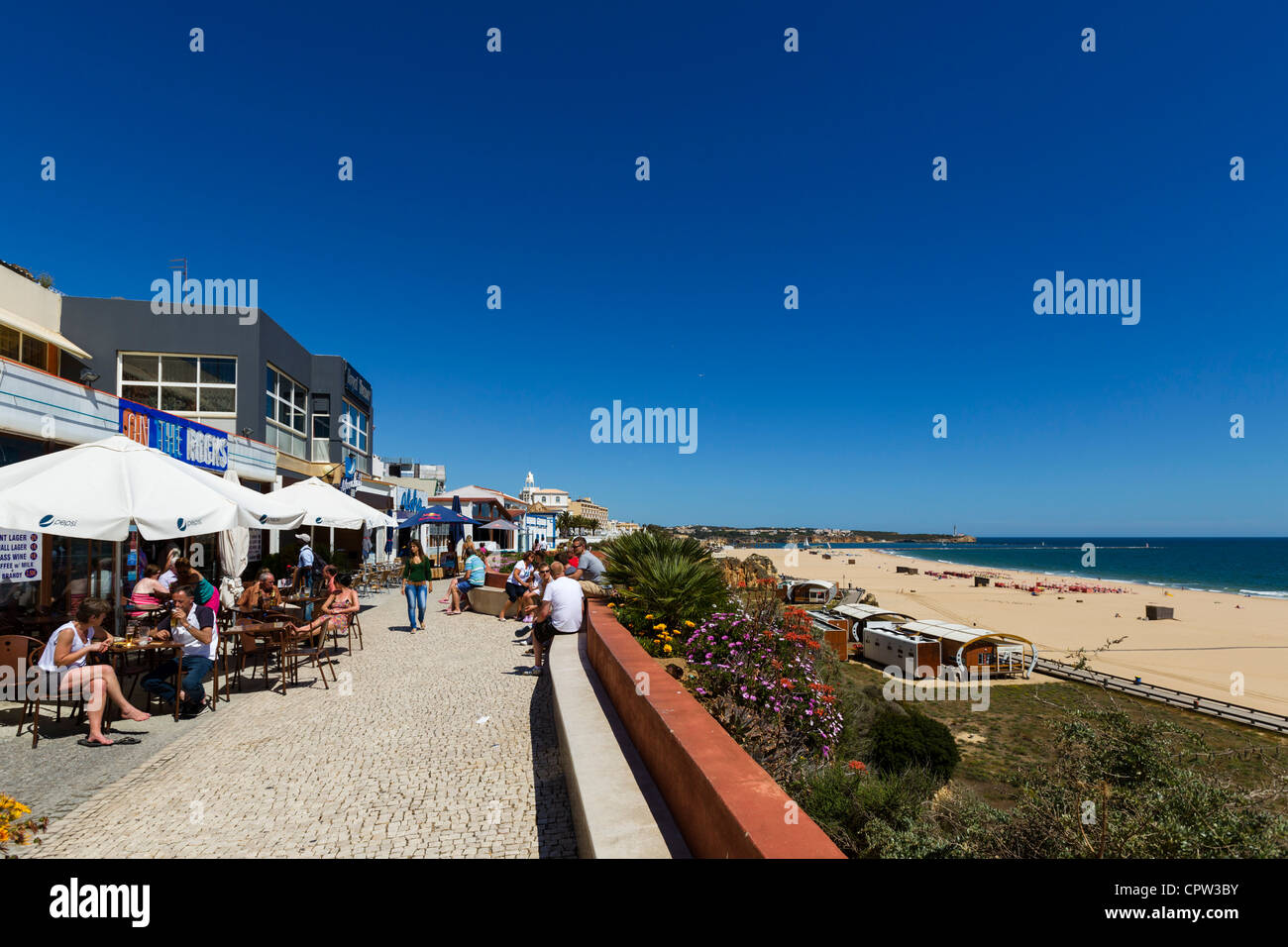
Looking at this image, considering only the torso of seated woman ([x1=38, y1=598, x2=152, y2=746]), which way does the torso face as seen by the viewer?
to the viewer's right

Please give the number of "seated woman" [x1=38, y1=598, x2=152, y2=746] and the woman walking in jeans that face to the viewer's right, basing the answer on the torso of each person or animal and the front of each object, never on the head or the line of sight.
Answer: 1

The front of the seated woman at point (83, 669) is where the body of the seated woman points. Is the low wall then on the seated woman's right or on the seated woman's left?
on the seated woman's right

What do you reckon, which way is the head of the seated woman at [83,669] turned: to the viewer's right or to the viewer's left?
to the viewer's right

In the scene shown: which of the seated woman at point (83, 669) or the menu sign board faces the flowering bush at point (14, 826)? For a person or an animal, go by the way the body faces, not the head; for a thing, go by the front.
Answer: the menu sign board

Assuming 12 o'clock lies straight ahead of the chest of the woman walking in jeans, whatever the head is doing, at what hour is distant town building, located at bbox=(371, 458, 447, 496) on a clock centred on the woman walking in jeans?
The distant town building is roughly at 6 o'clock from the woman walking in jeans.

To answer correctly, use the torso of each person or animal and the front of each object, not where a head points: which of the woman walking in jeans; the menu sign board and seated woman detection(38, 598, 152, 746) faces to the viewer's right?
the seated woman

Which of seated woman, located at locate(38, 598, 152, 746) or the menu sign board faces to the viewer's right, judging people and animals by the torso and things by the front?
the seated woman
